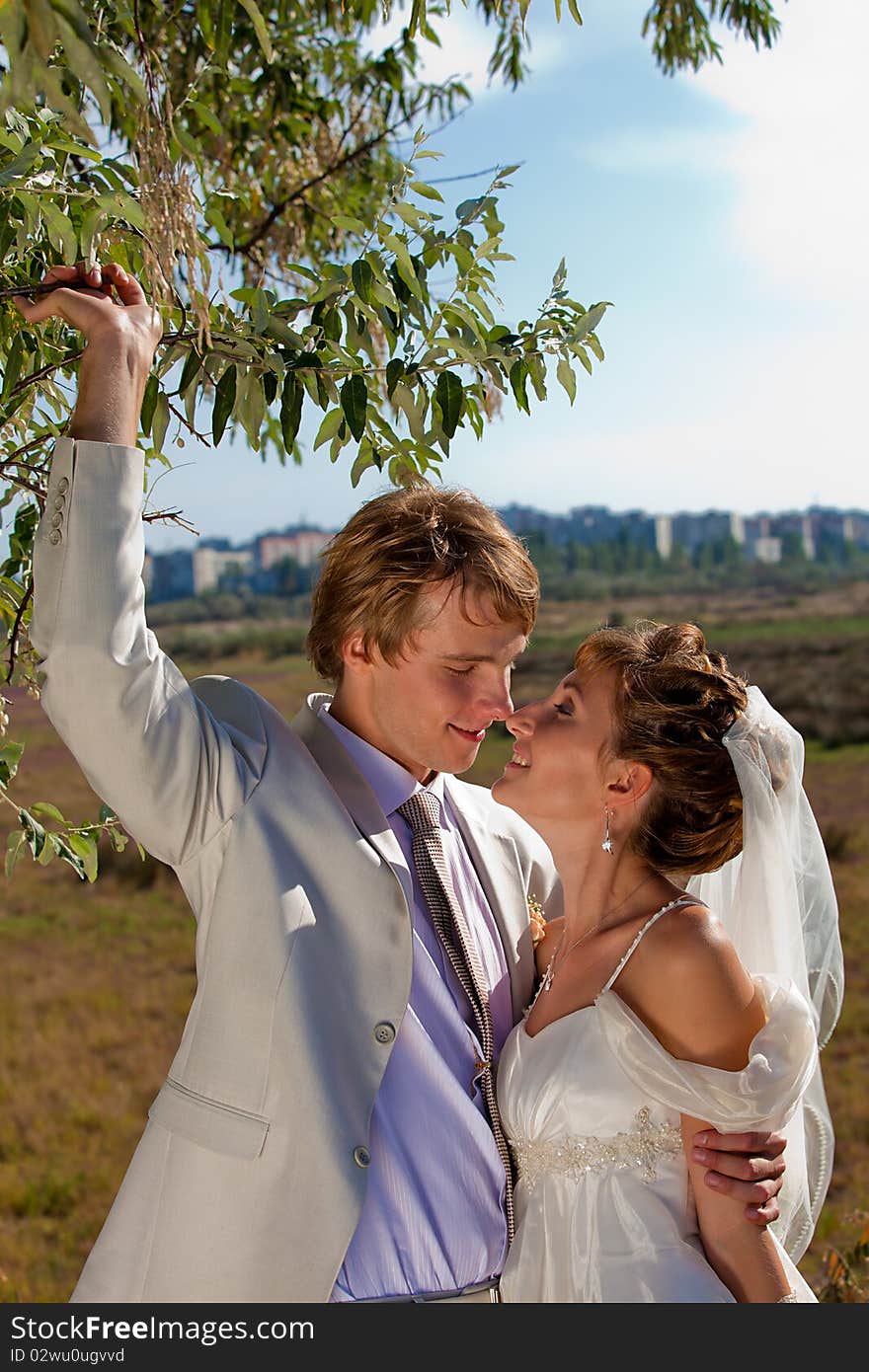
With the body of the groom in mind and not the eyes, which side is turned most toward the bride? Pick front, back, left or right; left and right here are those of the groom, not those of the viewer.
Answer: left

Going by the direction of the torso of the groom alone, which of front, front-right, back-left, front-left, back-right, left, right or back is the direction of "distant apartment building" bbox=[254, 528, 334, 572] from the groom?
back-left

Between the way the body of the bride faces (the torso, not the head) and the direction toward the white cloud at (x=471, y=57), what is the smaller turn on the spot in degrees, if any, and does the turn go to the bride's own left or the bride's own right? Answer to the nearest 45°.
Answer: approximately 135° to the bride's own right

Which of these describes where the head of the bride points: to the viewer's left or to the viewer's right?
to the viewer's left

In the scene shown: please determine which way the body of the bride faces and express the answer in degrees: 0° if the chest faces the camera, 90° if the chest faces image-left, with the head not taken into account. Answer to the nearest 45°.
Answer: approximately 45°

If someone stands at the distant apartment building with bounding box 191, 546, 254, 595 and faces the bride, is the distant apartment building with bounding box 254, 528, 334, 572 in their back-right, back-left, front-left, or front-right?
back-left

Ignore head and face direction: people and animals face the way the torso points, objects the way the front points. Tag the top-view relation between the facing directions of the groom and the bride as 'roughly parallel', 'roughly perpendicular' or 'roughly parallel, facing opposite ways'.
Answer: roughly perpendicular

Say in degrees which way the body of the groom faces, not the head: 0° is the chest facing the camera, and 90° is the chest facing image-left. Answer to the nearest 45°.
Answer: approximately 315°

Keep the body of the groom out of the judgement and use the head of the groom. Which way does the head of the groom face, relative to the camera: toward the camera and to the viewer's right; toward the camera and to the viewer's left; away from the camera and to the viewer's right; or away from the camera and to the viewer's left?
toward the camera and to the viewer's right

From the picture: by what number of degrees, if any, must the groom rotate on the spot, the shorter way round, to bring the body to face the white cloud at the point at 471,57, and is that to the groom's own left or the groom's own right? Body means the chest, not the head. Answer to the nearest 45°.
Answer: approximately 135° to the groom's own left
